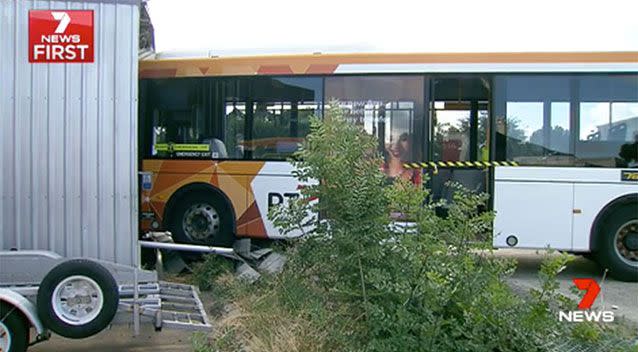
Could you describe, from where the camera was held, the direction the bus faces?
facing to the left of the viewer

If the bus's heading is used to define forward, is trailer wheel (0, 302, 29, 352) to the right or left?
on its left

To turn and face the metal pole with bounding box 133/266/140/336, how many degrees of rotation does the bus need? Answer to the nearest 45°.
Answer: approximately 45° to its left

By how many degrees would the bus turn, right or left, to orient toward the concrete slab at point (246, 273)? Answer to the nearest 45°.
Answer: approximately 45° to its left

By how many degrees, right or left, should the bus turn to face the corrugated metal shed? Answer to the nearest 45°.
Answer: approximately 45° to its left
